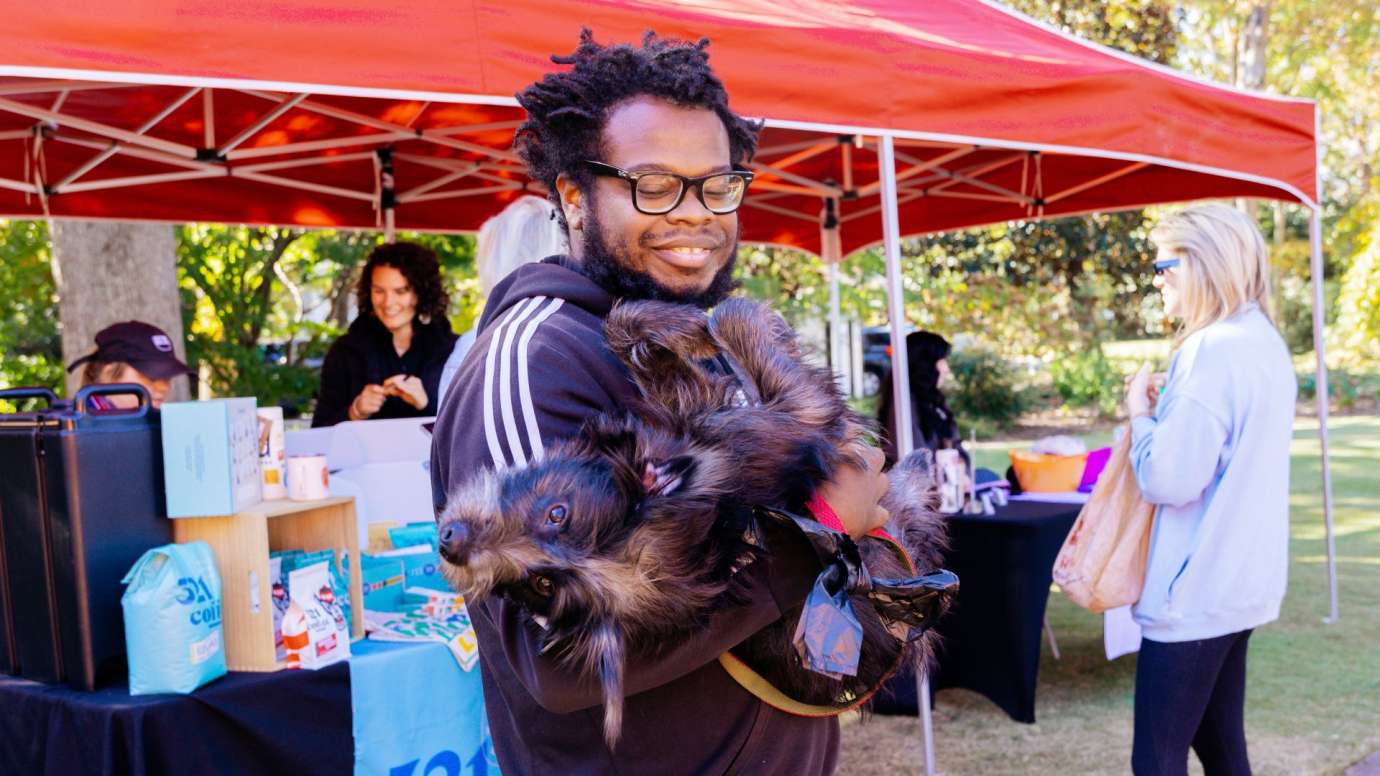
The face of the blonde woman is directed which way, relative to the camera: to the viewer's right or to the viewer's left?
to the viewer's left

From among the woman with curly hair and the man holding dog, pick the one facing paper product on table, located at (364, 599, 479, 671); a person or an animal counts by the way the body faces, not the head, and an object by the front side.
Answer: the woman with curly hair

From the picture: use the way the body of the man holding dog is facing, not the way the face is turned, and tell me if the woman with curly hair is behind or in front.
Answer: behind

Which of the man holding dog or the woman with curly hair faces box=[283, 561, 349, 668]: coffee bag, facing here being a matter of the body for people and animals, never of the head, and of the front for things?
the woman with curly hair

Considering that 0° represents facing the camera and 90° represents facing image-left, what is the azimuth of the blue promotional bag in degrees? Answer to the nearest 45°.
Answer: approximately 315°
